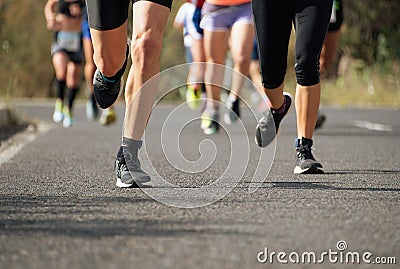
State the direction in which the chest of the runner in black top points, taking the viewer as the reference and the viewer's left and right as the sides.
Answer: facing the viewer
